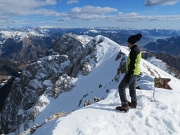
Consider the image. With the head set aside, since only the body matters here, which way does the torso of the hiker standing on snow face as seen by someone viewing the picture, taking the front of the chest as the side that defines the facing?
to the viewer's left
